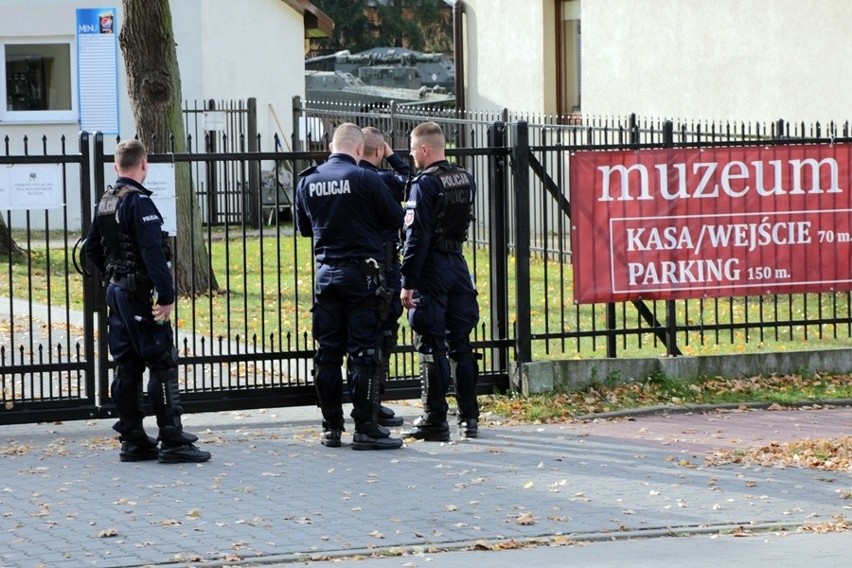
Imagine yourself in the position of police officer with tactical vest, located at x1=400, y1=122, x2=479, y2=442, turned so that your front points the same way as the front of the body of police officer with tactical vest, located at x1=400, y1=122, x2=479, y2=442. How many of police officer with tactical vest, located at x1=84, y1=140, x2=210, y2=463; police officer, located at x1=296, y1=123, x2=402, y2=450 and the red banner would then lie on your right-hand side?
1

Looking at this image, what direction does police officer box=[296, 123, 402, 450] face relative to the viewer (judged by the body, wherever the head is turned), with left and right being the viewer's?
facing away from the viewer and to the right of the viewer

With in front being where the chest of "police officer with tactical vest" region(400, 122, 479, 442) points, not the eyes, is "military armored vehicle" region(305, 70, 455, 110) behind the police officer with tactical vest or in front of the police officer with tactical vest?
in front

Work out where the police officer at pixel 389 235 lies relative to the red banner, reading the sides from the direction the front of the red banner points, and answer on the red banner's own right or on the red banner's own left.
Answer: on the red banner's own right

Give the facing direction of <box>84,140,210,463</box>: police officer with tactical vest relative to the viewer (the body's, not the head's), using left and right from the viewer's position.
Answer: facing away from the viewer and to the right of the viewer

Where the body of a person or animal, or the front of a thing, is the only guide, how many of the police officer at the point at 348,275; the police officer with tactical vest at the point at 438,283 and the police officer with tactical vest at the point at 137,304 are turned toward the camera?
0

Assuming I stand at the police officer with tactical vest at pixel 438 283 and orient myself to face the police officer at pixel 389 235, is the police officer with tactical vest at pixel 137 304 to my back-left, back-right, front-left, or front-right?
front-left

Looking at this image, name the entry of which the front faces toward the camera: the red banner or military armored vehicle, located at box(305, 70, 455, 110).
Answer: the red banner

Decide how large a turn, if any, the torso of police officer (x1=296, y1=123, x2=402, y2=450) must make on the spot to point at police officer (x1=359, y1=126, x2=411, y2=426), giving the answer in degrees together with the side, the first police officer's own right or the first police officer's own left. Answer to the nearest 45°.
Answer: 0° — they already face them

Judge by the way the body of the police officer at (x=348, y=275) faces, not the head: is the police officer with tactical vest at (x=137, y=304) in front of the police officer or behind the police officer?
behind

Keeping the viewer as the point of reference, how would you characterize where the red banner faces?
facing the viewer

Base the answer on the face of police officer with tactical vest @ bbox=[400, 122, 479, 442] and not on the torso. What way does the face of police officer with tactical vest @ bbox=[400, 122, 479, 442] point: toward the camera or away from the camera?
away from the camera
